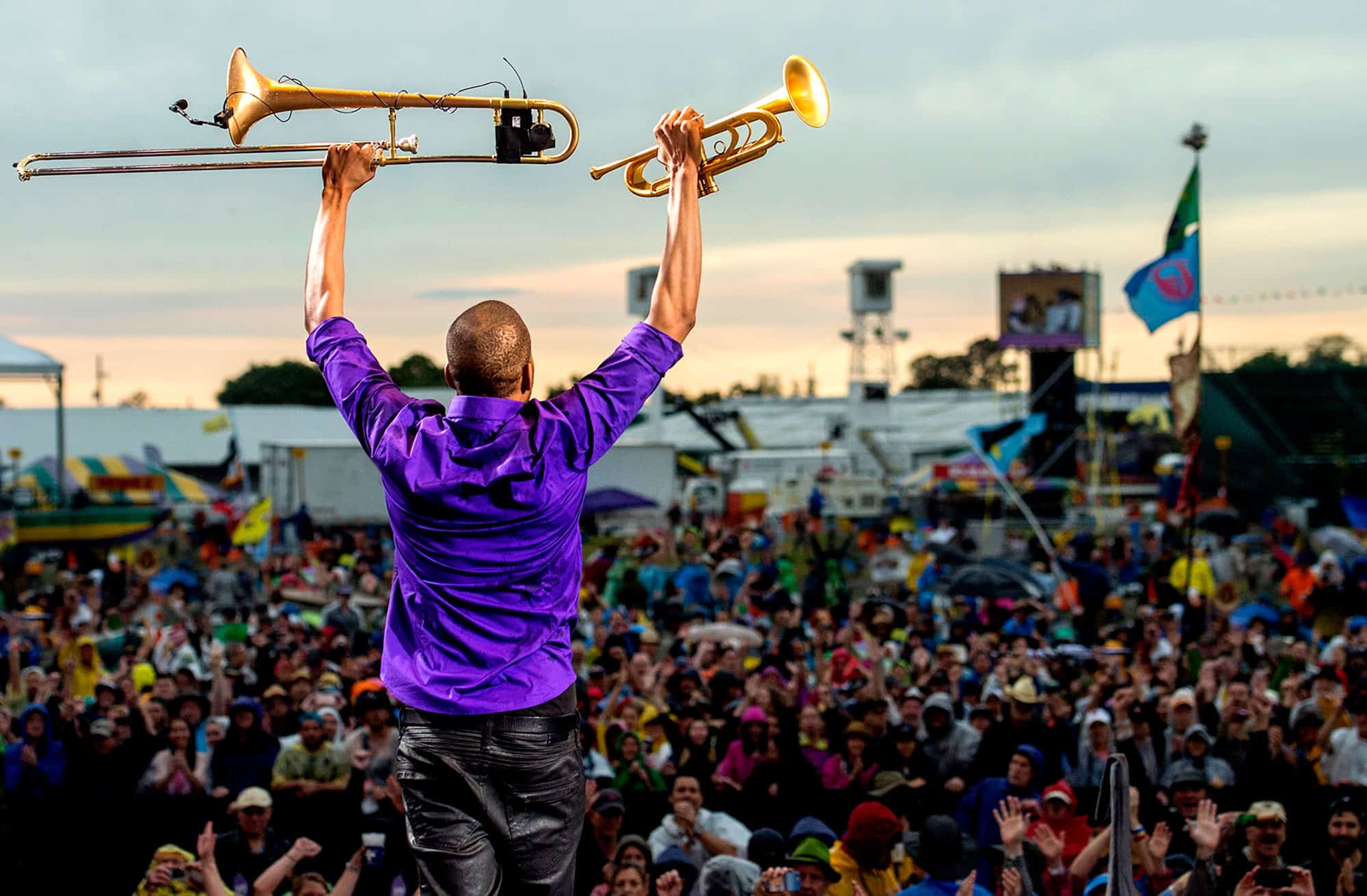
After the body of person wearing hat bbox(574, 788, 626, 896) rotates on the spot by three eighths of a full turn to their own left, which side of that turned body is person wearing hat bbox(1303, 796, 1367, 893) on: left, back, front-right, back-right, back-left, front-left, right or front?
right

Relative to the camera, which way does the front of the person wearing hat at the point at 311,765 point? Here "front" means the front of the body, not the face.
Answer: toward the camera

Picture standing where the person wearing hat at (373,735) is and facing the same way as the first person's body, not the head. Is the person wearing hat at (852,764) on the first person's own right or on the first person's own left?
on the first person's own left

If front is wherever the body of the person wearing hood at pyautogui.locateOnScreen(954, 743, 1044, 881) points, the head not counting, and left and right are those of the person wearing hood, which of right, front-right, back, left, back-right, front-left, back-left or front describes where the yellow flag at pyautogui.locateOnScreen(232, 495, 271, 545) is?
back

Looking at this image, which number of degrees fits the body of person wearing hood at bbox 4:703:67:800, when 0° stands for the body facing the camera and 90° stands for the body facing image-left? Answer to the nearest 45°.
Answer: approximately 0°

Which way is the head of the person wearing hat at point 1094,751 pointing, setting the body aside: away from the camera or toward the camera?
toward the camera

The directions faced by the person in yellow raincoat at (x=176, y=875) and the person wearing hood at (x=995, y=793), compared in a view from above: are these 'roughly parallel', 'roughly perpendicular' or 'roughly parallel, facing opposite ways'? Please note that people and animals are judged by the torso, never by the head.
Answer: roughly parallel

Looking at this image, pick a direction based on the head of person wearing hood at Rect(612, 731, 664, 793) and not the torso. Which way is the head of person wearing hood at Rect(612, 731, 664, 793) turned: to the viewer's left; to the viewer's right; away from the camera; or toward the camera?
toward the camera

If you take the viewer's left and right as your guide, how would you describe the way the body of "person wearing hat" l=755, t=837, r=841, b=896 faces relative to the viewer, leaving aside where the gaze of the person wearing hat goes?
facing the viewer and to the left of the viewer

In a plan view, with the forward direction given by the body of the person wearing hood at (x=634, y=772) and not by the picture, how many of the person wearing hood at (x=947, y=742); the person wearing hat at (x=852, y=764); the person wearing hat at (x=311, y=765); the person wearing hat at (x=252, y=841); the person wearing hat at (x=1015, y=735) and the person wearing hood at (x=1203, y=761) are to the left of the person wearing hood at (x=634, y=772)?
4

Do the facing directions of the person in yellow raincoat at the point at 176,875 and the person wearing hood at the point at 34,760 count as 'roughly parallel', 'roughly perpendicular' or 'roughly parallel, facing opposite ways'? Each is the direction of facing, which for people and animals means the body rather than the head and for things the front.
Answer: roughly parallel

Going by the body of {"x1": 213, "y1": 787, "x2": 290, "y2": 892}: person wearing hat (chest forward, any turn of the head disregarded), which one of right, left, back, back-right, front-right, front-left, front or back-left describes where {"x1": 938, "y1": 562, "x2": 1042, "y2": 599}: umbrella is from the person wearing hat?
back-left

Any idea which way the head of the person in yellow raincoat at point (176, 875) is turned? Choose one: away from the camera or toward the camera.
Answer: toward the camera

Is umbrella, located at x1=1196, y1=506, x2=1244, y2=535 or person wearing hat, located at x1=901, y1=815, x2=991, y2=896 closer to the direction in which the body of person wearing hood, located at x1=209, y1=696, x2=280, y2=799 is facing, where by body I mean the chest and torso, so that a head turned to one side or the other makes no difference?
the person wearing hat

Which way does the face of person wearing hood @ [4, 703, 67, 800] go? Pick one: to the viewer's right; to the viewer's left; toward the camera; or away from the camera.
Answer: toward the camera

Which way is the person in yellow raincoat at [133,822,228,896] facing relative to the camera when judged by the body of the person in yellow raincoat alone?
toward the camera

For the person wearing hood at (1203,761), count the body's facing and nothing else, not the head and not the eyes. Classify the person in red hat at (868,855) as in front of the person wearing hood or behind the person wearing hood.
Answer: in front

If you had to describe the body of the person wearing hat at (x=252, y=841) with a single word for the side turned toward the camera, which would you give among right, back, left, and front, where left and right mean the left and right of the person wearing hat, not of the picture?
front
